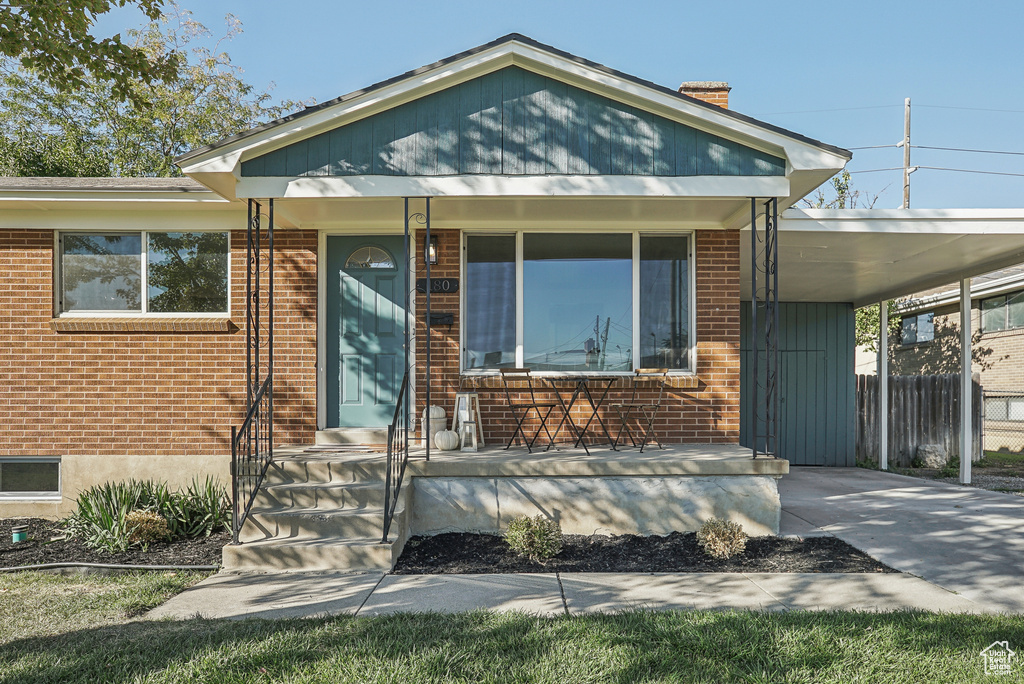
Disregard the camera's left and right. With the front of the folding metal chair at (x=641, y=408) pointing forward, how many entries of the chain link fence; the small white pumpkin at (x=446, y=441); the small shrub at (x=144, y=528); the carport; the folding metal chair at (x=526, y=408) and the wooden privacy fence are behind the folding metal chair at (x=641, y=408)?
3

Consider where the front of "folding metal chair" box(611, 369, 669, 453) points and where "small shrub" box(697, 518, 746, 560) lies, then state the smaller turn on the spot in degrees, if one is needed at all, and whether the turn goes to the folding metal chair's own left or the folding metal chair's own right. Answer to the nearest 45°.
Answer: approximately 45° to the folding metal chair's own left

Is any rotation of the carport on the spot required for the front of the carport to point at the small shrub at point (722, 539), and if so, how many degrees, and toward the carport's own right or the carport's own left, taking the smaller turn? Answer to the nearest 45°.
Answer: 0° — it already faces it

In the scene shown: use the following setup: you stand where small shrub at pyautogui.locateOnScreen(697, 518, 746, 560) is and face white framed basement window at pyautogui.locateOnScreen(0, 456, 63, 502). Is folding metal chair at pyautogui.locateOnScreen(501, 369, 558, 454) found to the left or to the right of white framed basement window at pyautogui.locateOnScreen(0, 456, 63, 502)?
right

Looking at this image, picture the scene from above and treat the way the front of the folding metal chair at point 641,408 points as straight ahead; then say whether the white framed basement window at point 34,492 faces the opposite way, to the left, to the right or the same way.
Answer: to the left

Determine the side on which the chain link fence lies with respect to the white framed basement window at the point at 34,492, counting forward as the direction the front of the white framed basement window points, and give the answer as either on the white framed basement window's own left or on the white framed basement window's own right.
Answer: on the white framed basement window's own left

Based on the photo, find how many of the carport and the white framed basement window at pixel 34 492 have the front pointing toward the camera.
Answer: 2

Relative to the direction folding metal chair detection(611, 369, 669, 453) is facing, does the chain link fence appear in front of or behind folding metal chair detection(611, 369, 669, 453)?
behind

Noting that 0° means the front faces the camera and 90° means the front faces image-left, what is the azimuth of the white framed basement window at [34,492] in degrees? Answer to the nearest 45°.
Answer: approximately 0°

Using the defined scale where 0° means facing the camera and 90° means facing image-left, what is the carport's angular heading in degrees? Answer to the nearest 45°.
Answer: approximately 0°

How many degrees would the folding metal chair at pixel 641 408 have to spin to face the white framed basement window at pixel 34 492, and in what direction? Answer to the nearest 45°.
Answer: approximately 45° to its right

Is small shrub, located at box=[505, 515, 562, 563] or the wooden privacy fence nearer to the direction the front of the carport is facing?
the small shrub

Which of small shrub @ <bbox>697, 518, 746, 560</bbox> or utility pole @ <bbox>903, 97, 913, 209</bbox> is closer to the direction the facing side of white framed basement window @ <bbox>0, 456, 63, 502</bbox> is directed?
the small shrub
